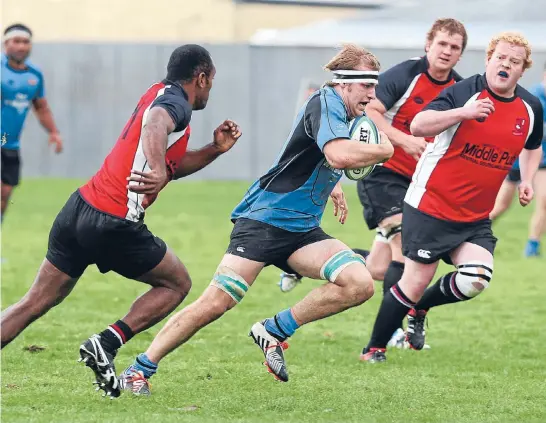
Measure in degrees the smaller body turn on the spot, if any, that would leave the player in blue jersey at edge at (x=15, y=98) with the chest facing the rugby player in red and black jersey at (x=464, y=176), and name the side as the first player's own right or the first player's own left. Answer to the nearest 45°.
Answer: approximately 45° to the first player's own left

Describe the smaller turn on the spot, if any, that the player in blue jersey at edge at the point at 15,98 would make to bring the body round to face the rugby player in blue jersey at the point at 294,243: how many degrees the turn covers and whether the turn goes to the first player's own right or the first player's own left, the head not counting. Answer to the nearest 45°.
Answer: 0° — they already face them

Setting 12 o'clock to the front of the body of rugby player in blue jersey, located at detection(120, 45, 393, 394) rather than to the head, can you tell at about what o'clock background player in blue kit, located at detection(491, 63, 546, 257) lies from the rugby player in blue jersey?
The background player in blue kit is roughly at 10 o'clock from the rugby player in blue jersey.

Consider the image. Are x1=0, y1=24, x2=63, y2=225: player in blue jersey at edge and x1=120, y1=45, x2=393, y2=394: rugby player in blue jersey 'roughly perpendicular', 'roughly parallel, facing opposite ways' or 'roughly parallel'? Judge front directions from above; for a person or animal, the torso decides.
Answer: roughly perpendicular

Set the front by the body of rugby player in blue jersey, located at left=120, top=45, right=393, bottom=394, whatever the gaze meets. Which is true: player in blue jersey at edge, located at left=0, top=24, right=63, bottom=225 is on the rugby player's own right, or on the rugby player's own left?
on the rugby player's own left

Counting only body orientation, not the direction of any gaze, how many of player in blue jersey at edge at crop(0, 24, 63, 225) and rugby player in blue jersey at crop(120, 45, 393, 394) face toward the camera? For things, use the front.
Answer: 1

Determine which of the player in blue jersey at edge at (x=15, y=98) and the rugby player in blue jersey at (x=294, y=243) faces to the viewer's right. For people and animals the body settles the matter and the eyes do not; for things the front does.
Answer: the rugby player in blue jersey

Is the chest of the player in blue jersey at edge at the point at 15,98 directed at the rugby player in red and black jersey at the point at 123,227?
yes

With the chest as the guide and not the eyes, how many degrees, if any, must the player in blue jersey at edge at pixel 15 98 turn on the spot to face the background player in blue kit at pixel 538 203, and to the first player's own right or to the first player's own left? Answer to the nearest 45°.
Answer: approximately 90° to the first player's own left

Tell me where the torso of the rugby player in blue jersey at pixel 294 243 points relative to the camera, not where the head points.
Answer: to the viewer's right

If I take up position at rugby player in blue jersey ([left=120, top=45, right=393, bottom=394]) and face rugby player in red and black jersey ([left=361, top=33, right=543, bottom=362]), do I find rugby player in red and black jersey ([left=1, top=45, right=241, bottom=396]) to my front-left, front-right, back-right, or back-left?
back-left

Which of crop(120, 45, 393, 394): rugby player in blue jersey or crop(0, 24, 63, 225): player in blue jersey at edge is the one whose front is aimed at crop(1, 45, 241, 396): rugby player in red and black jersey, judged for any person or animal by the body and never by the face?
the player in blue jersey at edge

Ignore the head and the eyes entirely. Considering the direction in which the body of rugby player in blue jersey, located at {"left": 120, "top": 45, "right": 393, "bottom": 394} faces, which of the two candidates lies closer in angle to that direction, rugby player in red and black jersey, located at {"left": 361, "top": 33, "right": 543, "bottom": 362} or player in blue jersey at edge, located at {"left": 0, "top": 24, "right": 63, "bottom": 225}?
the rugby player in red and black jersey

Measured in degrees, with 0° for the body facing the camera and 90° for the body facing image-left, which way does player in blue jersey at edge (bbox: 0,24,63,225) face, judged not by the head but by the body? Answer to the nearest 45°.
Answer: approximately 0°
